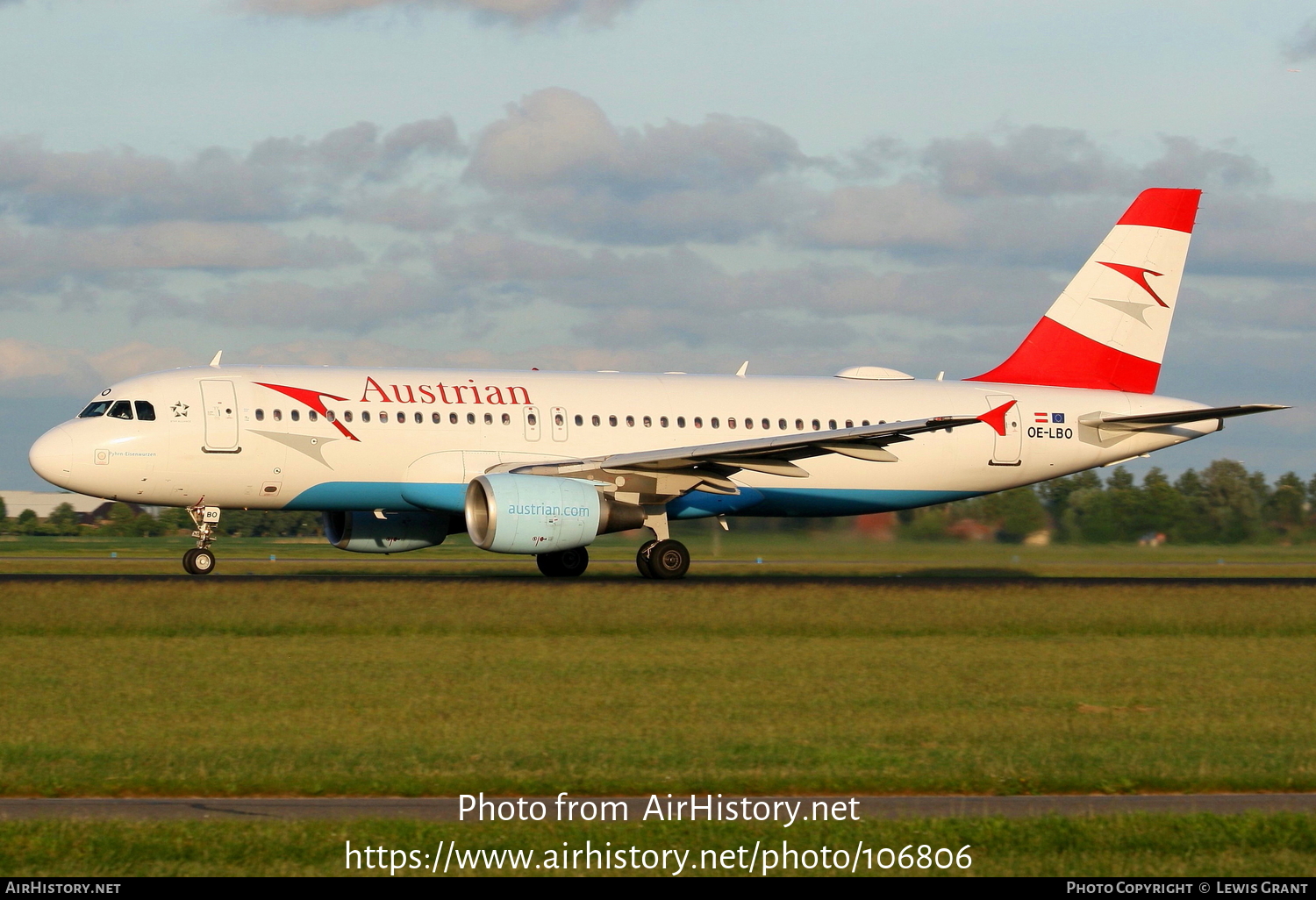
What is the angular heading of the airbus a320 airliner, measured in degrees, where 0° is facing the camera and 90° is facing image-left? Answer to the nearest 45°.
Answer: approximately 90°
